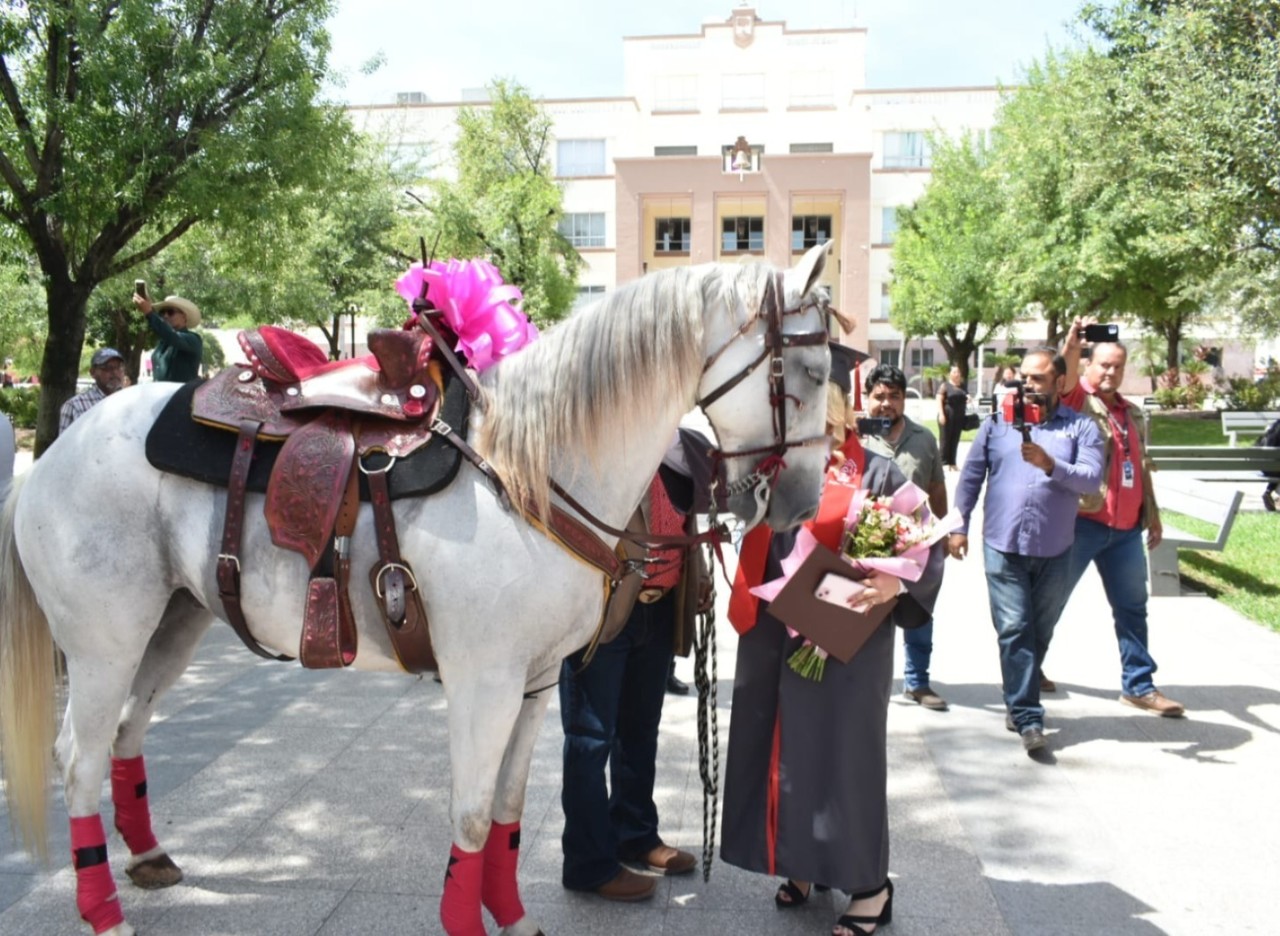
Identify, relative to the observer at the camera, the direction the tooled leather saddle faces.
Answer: facing to the right of the viewer

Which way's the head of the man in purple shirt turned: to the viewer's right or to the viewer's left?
to the viewer's left

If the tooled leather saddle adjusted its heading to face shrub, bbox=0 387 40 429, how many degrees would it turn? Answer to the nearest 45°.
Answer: approximately 90° to its left

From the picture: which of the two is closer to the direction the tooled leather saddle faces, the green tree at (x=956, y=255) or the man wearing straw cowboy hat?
the green tree

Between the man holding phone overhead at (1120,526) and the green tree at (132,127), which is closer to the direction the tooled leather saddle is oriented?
the man holding phone overhead

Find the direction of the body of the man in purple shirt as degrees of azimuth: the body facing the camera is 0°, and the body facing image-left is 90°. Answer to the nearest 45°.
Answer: approximately 0°

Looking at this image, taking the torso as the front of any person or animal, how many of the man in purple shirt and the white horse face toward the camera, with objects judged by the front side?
1

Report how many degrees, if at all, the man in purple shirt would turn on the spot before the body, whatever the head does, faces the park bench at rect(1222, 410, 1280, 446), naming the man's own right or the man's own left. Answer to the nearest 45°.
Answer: approximately 180°

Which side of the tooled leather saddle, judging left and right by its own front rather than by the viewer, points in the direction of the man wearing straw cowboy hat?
left

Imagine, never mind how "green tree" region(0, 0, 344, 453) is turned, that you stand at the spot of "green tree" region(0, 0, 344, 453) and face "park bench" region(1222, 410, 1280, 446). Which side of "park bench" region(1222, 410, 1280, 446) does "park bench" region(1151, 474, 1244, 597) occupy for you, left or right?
right

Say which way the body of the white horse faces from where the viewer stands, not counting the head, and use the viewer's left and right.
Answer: facing to the right of the viewer

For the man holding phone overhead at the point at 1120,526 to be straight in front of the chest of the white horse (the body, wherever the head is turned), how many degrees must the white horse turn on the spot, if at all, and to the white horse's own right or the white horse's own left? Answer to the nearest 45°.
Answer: approximately 45° to the white horse's own left

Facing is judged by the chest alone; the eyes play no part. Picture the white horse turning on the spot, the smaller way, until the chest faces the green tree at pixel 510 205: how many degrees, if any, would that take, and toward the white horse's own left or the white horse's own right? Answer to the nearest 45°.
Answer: approximately 90° to the white horse's own left
